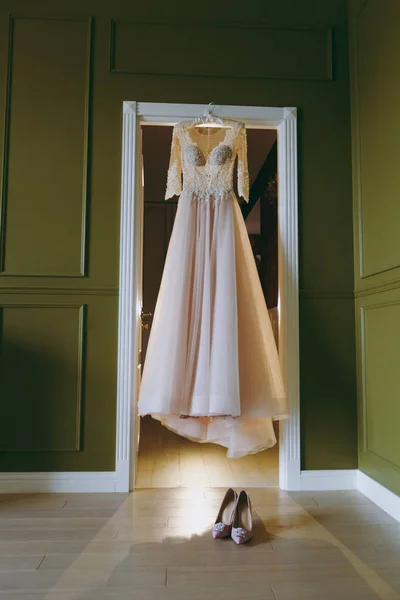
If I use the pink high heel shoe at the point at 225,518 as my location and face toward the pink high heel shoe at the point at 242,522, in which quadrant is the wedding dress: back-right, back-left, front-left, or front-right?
back-left

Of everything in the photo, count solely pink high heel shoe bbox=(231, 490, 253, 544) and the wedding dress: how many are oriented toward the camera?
2

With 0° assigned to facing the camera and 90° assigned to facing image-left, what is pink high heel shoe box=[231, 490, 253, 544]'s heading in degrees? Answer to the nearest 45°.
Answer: approximately 0°

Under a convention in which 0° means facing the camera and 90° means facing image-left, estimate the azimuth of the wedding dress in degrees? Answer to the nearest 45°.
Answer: approximately 0°
